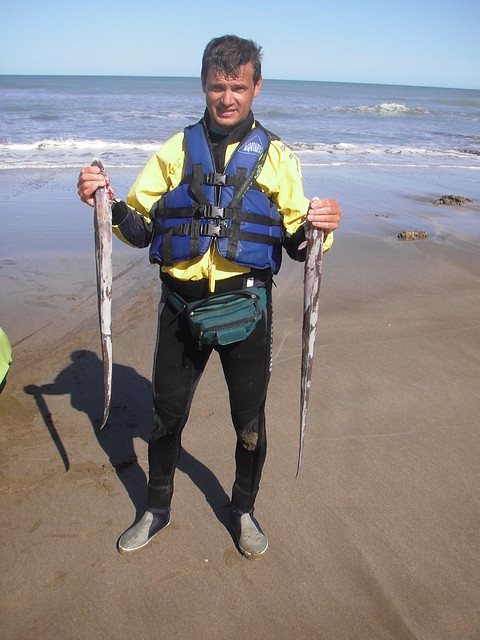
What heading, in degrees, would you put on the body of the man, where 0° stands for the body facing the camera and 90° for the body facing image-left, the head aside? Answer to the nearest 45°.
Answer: approximately 0°
